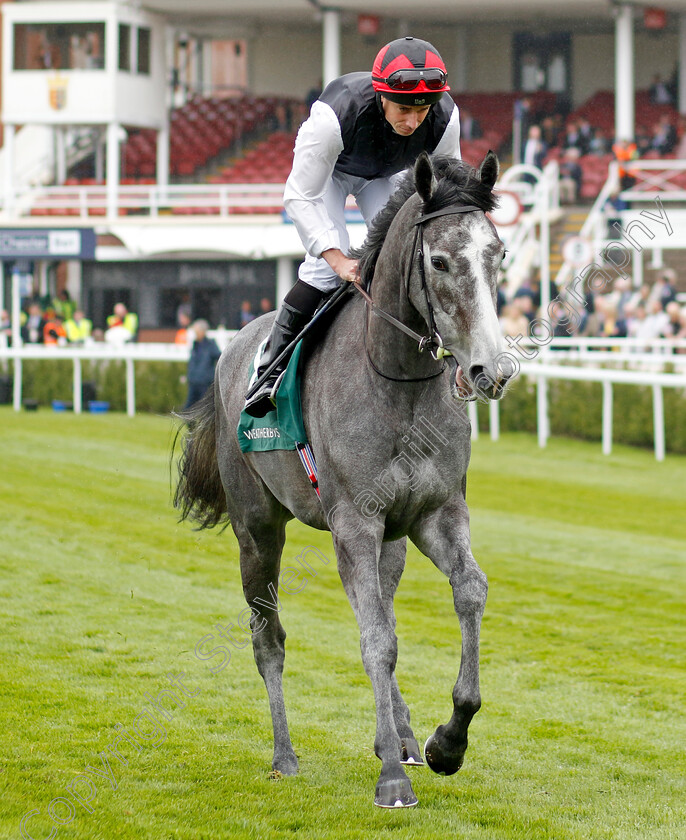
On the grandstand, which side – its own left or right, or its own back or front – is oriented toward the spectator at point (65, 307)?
front

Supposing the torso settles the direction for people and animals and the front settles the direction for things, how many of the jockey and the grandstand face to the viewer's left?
0

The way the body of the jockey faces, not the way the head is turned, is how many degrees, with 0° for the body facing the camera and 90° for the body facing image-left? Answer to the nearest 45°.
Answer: approximately 315°

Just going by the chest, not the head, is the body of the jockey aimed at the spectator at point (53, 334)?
no

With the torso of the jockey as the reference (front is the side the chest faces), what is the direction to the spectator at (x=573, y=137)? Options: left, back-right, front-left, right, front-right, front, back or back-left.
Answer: back-left

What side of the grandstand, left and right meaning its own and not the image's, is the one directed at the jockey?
front

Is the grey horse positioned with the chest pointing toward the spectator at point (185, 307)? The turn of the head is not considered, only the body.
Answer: no

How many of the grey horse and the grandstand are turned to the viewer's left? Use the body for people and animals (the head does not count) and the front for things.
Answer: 0

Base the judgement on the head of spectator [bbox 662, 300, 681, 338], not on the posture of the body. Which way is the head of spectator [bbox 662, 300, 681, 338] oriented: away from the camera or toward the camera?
toward the camera

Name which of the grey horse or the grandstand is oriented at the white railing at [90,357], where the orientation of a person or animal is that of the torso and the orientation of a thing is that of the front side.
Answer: the grandstand

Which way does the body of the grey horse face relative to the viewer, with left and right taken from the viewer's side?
facing the viewer and to the right of the viewer

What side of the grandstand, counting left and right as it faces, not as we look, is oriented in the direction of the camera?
front

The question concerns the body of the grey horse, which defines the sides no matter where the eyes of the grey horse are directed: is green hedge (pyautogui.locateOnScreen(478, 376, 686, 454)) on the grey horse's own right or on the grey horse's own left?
on the grey horse's own left
